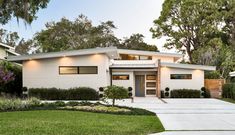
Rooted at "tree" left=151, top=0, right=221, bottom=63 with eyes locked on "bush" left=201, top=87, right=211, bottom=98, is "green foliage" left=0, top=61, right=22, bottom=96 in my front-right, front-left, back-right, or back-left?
front-right

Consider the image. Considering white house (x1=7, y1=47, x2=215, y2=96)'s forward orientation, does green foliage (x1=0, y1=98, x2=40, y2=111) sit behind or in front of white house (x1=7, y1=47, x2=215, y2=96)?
in front

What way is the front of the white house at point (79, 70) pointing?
toward the camera

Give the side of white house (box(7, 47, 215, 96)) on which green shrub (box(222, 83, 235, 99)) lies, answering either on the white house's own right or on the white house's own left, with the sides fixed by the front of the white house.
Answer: on the white house's own left

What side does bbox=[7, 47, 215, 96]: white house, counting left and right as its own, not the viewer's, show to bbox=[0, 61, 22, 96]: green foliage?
right

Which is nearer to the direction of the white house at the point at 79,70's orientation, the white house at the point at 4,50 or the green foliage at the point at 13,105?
the green foliage

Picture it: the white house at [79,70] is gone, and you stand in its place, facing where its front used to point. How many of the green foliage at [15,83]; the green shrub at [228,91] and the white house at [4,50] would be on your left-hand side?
1

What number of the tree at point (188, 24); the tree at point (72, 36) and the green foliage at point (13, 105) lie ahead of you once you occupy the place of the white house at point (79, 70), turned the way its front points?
1

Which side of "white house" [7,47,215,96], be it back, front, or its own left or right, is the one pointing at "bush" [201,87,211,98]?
left

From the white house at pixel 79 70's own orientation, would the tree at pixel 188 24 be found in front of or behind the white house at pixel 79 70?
behind

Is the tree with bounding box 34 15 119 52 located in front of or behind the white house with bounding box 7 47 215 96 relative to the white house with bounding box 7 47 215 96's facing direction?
behind
